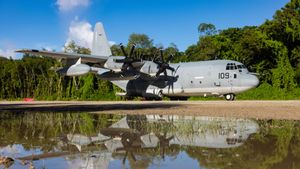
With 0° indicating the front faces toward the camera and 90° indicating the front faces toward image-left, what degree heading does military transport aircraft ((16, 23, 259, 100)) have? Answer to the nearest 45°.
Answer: approximately 315°
